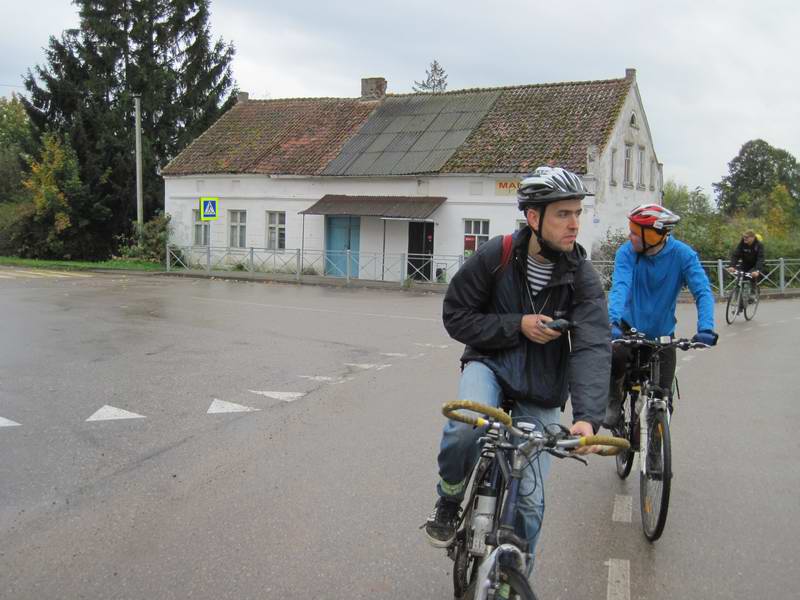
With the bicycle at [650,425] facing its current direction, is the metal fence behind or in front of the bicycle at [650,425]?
behind

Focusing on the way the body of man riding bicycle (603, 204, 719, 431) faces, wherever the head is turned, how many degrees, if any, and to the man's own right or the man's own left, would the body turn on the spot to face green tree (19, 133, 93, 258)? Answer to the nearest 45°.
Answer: approximately 135° to the man's own right

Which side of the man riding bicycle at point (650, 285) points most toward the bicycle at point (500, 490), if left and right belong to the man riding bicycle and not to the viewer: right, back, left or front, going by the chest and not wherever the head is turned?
front

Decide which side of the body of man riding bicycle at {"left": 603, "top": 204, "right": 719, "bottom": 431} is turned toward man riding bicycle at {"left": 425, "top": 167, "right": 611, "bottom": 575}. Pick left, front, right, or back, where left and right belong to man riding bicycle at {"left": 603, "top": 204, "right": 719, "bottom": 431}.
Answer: front

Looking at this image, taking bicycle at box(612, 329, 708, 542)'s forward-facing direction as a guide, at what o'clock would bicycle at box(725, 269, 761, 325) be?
bicycle at box(725, 269, 761, 325) is roughly at 6 o'clock from bicycle at box(612, 329, 708, 542).

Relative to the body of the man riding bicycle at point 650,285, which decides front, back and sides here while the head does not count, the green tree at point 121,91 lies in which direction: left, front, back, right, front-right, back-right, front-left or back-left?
back-right

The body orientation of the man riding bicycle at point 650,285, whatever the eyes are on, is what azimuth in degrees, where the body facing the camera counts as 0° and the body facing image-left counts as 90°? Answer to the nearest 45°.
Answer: approximately 0°

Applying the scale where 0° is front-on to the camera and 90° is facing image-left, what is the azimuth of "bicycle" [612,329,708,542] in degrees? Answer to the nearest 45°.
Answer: approximately 0°

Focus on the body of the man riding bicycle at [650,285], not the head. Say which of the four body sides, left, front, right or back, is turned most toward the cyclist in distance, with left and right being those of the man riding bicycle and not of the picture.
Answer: back

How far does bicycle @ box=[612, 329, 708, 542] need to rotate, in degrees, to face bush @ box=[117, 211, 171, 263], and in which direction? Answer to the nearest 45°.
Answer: approximately 135° to its right

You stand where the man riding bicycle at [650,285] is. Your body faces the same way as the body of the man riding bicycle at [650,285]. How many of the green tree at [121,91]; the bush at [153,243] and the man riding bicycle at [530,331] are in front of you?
1

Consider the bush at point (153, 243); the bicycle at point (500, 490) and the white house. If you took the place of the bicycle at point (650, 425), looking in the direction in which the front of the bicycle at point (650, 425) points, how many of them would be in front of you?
1
